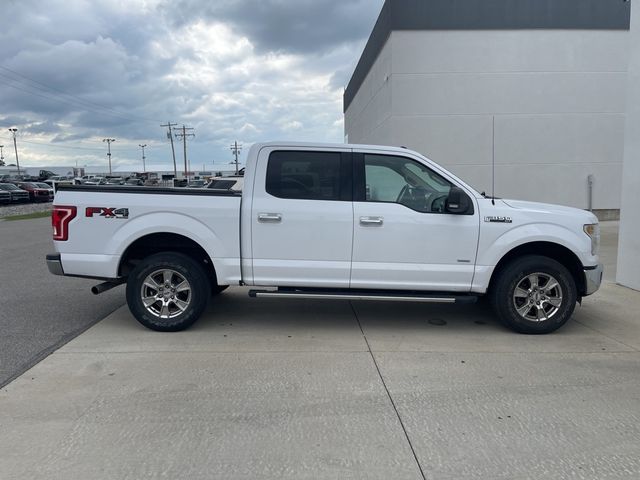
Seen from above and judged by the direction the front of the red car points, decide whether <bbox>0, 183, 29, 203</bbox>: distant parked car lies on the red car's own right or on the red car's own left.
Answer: on the red car's own right

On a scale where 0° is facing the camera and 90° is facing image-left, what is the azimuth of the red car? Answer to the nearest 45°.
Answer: approximately 315°

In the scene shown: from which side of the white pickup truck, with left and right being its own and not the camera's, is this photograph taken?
right

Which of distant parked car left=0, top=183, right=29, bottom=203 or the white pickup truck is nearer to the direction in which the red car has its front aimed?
the white pickup truck

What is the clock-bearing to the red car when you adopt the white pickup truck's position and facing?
The red car is roughly at 8 o'clock from the white pickup truck.

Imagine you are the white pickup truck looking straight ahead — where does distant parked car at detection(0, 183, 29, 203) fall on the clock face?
The distant parked car is roughly at 8 o'clock from the white pickup truck.

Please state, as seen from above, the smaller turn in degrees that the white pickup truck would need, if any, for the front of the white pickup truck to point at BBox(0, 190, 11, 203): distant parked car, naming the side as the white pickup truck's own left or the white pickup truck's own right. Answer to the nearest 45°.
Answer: approximately 135° to the white pickup truck's own left

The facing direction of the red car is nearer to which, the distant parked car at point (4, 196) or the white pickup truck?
the white pickup truck
